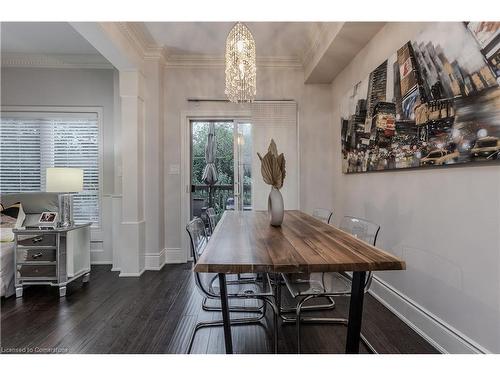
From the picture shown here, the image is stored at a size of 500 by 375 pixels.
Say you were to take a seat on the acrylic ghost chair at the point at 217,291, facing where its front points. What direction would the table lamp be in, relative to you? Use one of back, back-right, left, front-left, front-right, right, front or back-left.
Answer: back-left

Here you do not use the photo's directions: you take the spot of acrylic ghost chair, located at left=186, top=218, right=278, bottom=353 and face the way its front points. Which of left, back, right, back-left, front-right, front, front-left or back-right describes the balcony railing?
left

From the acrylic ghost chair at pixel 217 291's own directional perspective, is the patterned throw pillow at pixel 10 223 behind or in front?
behind

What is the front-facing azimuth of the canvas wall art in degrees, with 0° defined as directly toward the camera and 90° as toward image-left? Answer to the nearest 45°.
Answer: approximately 45°

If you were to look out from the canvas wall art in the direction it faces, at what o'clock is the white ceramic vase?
The white ceramic vase is roughly at 1 o'clock from the canvas wall art.

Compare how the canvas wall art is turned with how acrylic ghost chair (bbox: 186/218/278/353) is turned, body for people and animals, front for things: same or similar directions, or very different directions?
very different directions

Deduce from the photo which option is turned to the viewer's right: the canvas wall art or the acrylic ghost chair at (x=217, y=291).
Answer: the acrylic ghost chair

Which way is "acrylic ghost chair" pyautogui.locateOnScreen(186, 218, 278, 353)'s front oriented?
to the viewer's right

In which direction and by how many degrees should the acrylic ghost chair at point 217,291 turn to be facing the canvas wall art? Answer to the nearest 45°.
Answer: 0° — it already faces it

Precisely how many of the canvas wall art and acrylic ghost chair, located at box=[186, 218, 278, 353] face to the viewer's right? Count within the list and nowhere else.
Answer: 1

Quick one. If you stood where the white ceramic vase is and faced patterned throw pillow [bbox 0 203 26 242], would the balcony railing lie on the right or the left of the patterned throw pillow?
right

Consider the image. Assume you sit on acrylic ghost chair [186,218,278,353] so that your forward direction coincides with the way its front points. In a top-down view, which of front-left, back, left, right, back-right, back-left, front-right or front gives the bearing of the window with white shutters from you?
back-left
